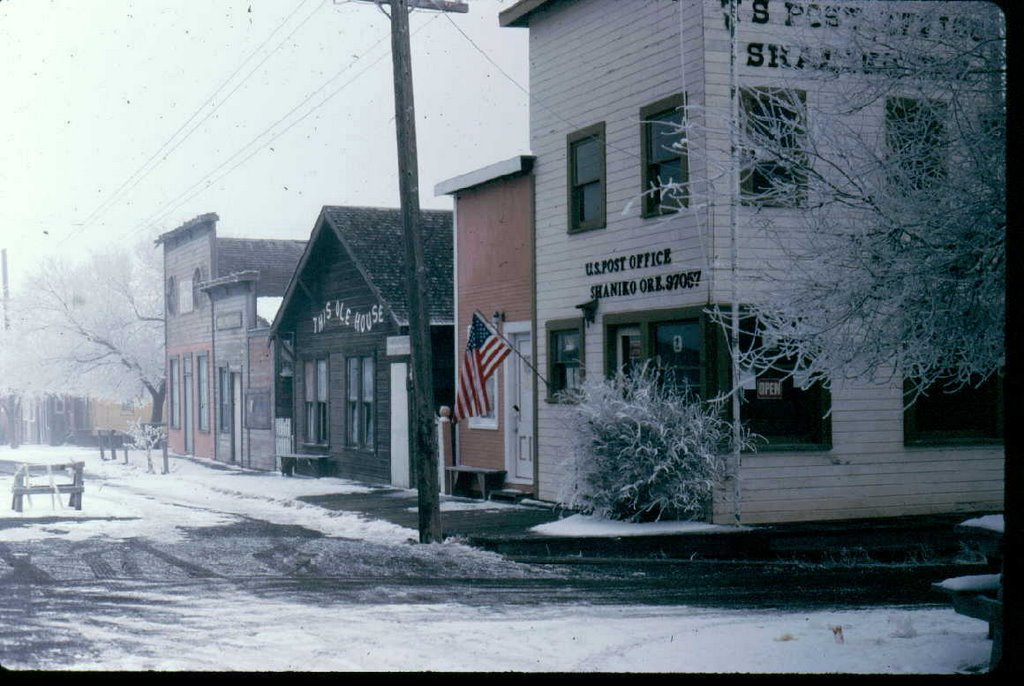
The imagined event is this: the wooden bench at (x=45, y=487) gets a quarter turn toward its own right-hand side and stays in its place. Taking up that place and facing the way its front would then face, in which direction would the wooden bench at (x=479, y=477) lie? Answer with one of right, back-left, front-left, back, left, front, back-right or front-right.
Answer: back

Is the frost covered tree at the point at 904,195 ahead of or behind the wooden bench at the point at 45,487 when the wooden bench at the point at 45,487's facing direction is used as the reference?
ahead

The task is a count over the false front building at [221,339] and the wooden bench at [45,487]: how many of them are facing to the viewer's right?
0

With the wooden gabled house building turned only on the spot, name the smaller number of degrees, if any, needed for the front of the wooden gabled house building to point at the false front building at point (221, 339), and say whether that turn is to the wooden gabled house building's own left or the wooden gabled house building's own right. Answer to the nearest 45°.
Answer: approximately 135° to the wooden gabled house building's own right

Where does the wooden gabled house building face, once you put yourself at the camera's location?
facing the viewer and to the left of the viewer

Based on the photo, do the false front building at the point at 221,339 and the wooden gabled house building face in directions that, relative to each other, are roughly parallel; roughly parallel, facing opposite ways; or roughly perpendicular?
roughly parallel

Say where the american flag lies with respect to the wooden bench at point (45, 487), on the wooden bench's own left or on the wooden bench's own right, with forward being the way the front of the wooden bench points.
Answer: on the wooden bench's own left

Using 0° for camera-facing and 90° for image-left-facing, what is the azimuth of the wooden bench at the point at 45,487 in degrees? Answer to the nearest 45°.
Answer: approximately 0°

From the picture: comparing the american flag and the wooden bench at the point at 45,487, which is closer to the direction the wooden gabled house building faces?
the wooden bench

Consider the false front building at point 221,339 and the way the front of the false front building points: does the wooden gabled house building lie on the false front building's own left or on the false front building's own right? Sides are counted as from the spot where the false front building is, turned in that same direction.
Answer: on the false front building's own left
